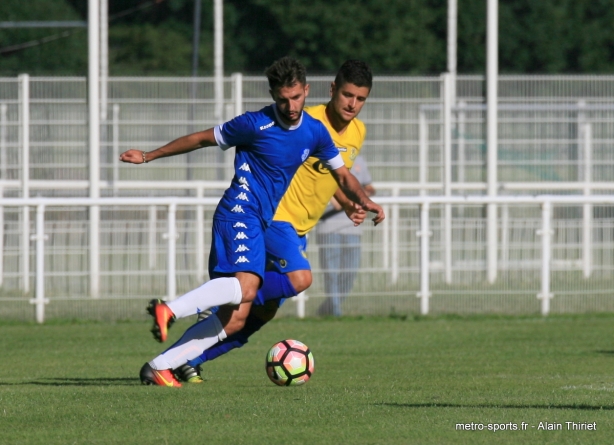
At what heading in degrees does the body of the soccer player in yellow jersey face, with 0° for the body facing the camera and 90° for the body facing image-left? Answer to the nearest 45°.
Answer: approximately 315°

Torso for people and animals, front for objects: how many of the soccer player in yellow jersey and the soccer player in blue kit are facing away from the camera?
0

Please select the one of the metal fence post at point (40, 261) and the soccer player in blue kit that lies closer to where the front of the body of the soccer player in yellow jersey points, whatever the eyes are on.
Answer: the soccer player in blue kit
